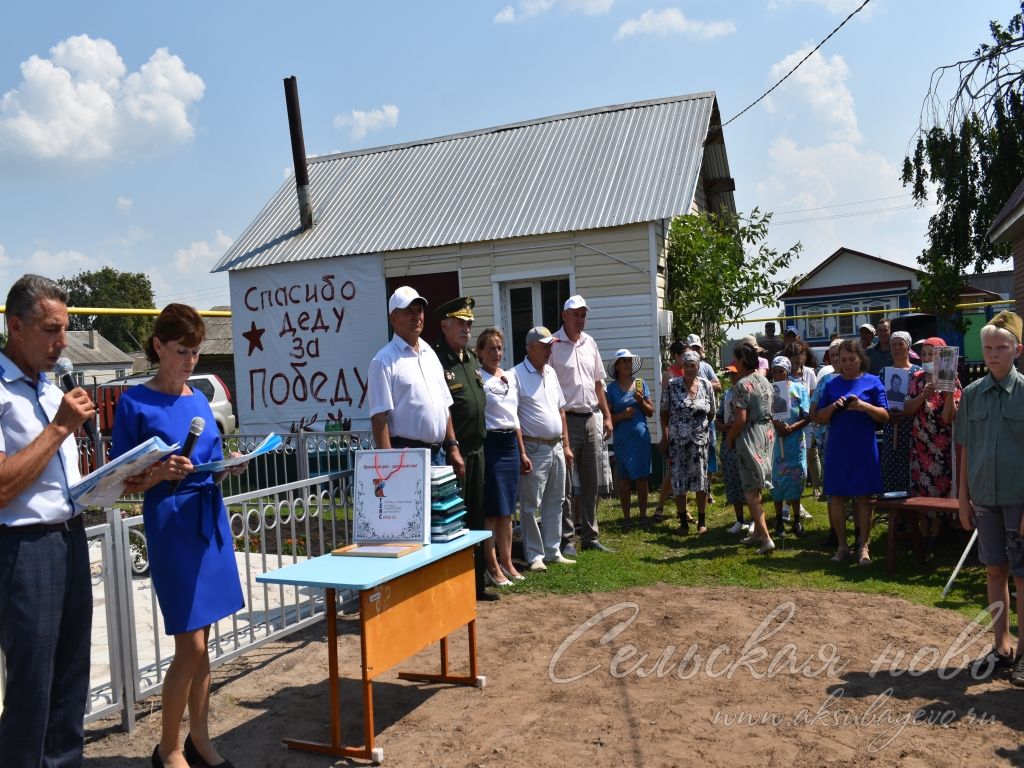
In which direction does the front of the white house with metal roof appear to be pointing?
toward the camera

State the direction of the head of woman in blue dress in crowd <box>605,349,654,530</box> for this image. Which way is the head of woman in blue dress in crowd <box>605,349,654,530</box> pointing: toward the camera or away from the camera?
toward the camera

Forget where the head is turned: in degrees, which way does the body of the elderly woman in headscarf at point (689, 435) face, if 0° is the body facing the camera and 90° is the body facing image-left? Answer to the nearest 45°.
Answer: approximately 0°

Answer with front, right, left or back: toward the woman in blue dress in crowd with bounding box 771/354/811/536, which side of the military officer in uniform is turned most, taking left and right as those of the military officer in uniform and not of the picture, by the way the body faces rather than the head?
left

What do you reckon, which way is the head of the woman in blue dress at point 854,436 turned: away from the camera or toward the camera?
toward the camera

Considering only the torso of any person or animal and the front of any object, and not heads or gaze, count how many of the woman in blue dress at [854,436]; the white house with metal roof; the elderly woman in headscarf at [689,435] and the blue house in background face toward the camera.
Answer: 4

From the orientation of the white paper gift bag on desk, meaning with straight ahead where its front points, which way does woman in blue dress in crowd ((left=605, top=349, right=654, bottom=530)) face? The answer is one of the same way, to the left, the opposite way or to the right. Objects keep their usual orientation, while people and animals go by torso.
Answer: the same way

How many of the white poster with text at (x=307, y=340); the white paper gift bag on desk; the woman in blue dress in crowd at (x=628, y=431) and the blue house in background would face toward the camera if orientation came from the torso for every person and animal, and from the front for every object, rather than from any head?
4

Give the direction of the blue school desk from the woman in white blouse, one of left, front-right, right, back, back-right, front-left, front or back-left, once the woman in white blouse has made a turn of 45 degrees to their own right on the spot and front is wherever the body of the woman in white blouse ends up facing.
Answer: front

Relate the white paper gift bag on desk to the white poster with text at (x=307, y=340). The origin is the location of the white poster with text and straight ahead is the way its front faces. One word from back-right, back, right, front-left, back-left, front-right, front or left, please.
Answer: front

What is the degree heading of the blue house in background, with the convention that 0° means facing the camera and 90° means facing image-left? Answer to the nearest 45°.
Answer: approximately 0°

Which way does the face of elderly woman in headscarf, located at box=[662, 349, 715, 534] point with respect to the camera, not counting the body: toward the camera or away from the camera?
toward the camera

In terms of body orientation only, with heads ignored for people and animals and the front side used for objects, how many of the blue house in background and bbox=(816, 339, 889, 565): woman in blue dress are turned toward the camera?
2

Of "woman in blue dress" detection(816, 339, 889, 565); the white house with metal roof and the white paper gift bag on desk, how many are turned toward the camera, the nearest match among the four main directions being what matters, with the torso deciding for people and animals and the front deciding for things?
3

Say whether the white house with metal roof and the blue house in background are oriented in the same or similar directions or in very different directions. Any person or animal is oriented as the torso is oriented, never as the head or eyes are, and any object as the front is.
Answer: same or similar directions
